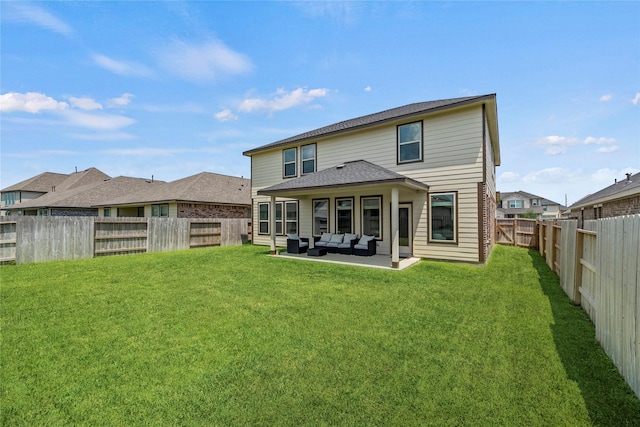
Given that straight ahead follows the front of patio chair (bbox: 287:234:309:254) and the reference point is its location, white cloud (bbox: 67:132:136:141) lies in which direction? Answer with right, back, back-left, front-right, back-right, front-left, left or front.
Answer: back-left

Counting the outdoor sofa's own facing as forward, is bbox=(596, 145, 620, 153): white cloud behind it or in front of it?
behind

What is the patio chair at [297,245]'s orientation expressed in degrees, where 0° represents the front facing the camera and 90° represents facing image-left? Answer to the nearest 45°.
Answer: approximately 270°

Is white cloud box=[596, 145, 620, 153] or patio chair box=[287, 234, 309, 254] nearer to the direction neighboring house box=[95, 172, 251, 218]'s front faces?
the white cloud

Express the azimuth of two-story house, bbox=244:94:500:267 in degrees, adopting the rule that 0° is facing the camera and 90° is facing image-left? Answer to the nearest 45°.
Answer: approximately 225°

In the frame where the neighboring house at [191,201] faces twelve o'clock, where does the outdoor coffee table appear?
The outdoor coffee table is roughly at 4 o'clock from the neighboring house.
